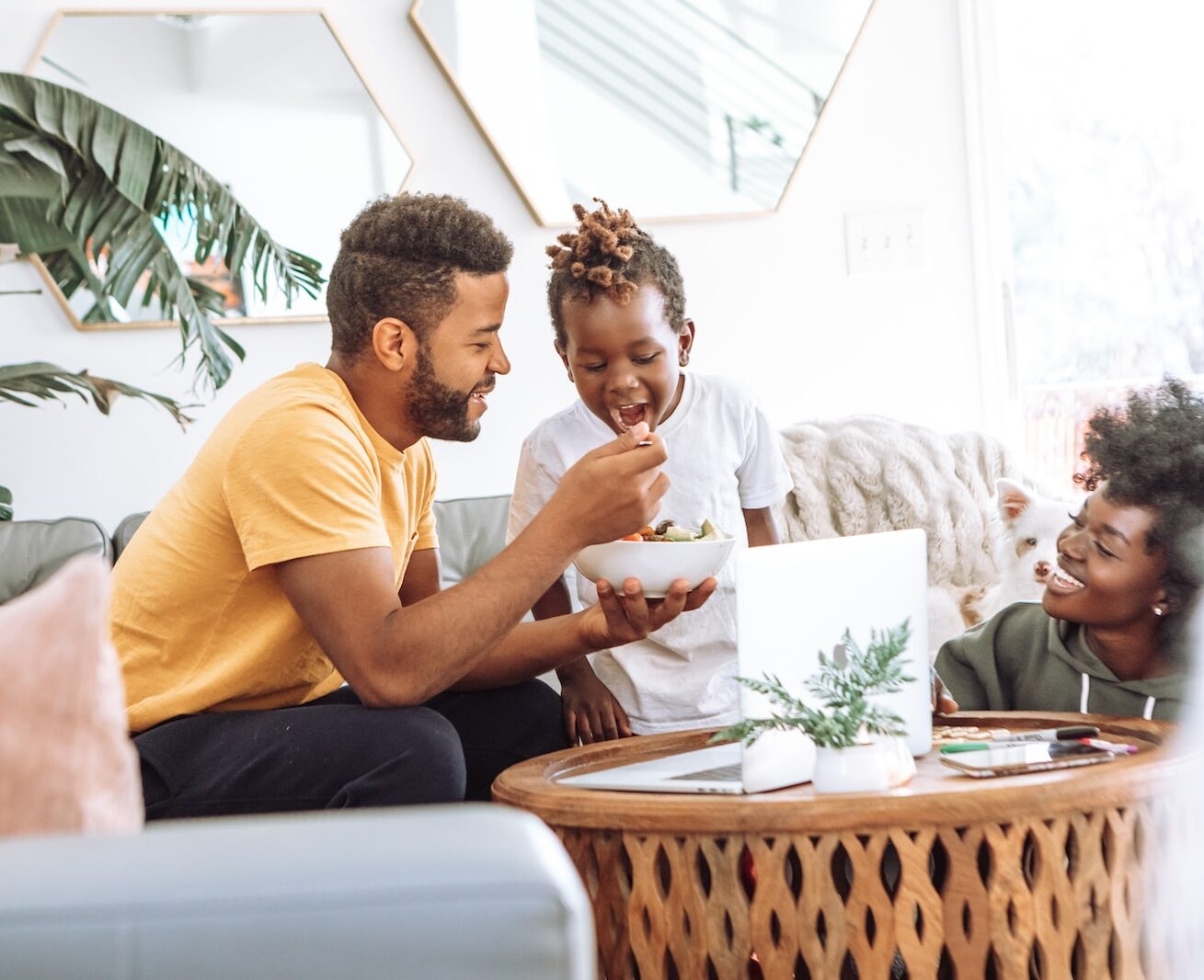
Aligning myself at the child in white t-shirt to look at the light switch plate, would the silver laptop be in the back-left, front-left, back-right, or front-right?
back-right

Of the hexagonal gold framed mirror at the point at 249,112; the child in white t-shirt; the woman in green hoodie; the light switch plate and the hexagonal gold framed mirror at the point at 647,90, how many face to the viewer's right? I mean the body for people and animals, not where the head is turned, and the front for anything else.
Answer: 0

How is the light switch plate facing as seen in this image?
toward the camera

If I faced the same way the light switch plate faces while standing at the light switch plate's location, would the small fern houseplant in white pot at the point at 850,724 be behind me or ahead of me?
ahead

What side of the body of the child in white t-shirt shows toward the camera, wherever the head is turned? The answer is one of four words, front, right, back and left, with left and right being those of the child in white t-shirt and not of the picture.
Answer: front

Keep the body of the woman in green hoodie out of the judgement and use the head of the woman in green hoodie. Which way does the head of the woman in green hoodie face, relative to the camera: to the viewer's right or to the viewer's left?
to the viewer's left

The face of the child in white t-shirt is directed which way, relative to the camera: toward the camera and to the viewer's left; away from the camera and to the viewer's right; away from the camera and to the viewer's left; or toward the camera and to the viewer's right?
toward the camera and to the viewer's left

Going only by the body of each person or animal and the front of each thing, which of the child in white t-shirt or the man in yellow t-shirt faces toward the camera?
the child in white t-shirt

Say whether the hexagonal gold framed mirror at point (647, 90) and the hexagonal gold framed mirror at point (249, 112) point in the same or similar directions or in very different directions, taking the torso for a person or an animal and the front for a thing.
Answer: same or similar directions

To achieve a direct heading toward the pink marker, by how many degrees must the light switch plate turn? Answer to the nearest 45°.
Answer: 0° — it already faces it

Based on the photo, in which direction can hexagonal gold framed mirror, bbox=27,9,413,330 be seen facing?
toward the camera

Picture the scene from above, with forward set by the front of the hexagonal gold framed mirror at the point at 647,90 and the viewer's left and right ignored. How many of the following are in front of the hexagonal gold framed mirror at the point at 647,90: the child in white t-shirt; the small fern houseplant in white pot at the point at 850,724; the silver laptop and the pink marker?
4

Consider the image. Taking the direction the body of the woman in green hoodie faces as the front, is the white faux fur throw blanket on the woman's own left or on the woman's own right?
on the woman's own right

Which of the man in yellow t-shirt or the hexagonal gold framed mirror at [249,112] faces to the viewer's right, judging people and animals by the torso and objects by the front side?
the man in yellow t-shirt

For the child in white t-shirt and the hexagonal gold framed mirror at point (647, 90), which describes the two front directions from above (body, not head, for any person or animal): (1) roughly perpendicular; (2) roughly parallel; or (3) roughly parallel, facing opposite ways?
roughly parallel

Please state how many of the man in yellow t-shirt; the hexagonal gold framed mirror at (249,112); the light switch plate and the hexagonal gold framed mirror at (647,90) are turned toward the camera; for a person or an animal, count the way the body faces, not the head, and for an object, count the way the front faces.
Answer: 3

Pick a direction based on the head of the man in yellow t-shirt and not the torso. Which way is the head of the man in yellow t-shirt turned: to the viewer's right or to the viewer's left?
to the viewer's right

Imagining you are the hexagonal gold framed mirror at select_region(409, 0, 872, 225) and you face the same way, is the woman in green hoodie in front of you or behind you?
in front

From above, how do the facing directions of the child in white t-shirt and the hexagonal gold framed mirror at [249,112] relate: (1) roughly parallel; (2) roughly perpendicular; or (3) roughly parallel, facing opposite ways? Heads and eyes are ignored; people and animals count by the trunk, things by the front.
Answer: roughly parallel

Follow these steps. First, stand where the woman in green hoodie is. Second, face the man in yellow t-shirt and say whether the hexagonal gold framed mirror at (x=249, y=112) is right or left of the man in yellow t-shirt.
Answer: right

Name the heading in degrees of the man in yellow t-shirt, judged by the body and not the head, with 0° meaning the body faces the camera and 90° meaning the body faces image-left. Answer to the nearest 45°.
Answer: approximately 270°
